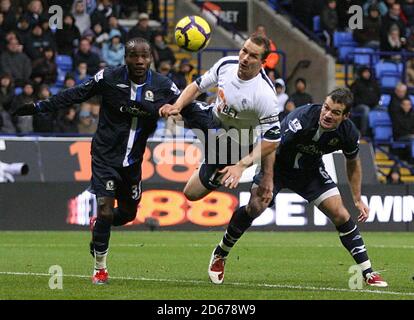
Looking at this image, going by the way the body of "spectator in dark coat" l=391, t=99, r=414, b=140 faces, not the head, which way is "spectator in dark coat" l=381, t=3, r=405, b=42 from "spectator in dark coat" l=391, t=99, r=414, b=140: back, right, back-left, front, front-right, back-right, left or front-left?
back

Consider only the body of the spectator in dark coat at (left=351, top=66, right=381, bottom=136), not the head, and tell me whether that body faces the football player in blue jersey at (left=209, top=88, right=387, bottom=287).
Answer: yes

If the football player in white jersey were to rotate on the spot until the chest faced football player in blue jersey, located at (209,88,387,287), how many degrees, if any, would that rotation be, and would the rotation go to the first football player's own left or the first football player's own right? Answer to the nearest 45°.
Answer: approximately 135° to the first football player's own left

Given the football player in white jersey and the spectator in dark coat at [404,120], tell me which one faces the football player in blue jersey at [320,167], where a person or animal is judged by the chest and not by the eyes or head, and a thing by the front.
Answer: the spectator in dark coat

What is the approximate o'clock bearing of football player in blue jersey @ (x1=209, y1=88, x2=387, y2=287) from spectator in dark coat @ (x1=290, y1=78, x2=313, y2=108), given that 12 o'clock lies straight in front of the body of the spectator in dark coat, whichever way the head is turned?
The football player in blue jersey is roughly at 12 o'clock from the spectator in dark coat.

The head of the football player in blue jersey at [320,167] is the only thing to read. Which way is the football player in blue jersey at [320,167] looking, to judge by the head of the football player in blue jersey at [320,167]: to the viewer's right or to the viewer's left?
to the viewer's left

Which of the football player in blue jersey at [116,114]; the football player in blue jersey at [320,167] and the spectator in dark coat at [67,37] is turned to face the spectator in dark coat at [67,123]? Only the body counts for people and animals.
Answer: the spectator in dark coat at [67,37]

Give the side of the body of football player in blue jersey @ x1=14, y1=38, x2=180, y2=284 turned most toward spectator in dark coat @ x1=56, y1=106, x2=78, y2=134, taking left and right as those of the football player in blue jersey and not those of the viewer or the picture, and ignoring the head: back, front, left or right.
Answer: back
